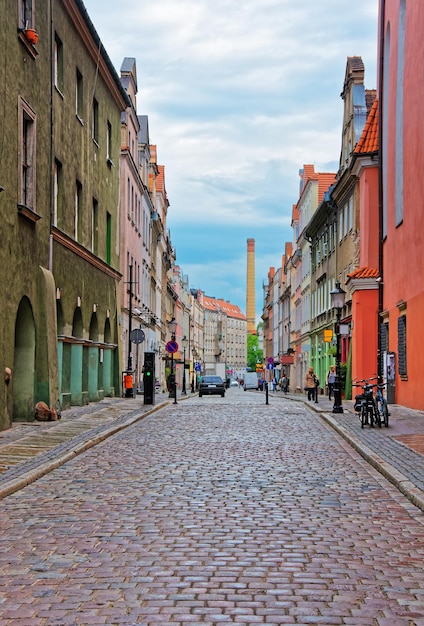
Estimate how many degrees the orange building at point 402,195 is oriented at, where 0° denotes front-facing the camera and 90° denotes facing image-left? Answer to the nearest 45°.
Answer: approximately 90°

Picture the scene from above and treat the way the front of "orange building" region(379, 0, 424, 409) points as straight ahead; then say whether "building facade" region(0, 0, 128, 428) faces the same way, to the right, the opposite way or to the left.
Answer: the opposite way

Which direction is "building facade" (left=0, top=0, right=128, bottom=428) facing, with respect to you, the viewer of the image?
facing to the right of the viewer

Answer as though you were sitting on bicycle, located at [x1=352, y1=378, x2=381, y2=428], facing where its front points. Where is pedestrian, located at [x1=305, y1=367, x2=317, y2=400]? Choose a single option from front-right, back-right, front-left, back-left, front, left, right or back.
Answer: back

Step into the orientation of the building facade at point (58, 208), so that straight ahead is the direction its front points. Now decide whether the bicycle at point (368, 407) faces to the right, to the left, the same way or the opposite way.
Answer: to the right

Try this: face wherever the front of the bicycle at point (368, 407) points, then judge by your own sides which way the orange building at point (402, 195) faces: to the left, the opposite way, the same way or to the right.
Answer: to the right
